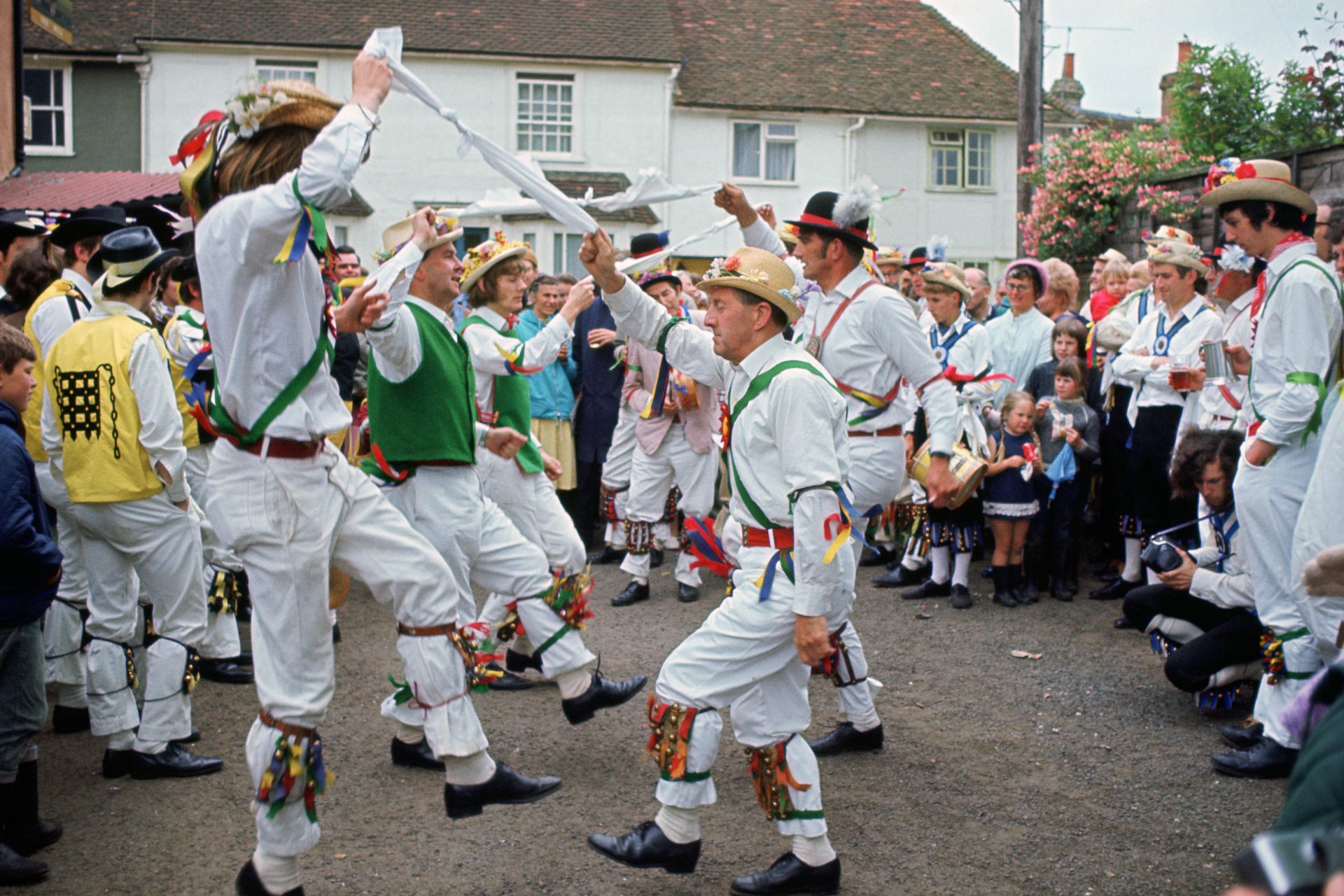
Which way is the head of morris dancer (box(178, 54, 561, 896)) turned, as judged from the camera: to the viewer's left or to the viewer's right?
to the viewer's right

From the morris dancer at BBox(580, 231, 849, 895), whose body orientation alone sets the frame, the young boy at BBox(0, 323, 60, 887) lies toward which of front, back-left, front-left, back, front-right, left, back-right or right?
front

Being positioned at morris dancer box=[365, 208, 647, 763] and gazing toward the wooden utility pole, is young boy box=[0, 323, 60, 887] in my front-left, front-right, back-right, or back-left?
back-left

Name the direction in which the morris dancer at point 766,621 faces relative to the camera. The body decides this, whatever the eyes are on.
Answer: to the viewer's left

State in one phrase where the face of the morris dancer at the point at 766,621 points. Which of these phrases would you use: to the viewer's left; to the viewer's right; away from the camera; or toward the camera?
to the viewer's left

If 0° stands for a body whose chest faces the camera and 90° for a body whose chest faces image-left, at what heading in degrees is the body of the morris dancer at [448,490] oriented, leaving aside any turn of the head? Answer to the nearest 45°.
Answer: approximately 270°

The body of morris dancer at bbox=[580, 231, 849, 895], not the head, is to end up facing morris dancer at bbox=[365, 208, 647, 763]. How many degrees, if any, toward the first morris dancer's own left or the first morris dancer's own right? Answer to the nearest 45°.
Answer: approximately 45° to the first morris dancer's own right

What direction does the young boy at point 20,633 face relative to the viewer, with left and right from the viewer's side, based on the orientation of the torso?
facing to the right of the viewer

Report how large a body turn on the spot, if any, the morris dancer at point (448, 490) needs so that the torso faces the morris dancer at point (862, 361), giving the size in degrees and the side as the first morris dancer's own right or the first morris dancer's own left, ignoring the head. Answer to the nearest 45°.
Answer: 0° — they already face them

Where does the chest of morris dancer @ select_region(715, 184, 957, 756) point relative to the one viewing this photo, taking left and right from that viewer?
facing to the left of the viewer

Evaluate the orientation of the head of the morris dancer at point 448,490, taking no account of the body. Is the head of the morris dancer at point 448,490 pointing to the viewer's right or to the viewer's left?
to the viewer's right

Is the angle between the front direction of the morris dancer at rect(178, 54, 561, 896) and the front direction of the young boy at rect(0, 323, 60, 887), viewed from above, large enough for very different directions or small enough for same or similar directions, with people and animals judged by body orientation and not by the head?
same or similar directions

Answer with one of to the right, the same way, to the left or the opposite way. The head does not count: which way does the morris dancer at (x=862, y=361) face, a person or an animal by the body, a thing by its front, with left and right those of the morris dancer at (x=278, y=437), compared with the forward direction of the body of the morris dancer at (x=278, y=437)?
the opposite way
